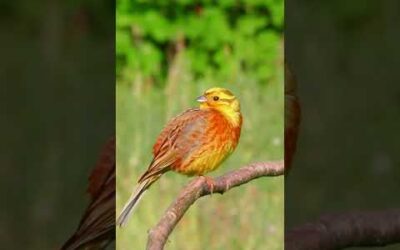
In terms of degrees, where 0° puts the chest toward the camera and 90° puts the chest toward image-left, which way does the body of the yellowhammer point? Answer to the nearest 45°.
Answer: approximately 270°
